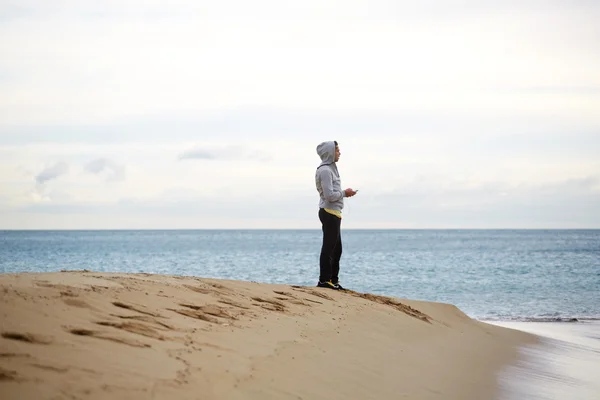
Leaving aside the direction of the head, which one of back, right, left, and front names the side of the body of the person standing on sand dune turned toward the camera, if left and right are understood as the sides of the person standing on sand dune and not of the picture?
right
